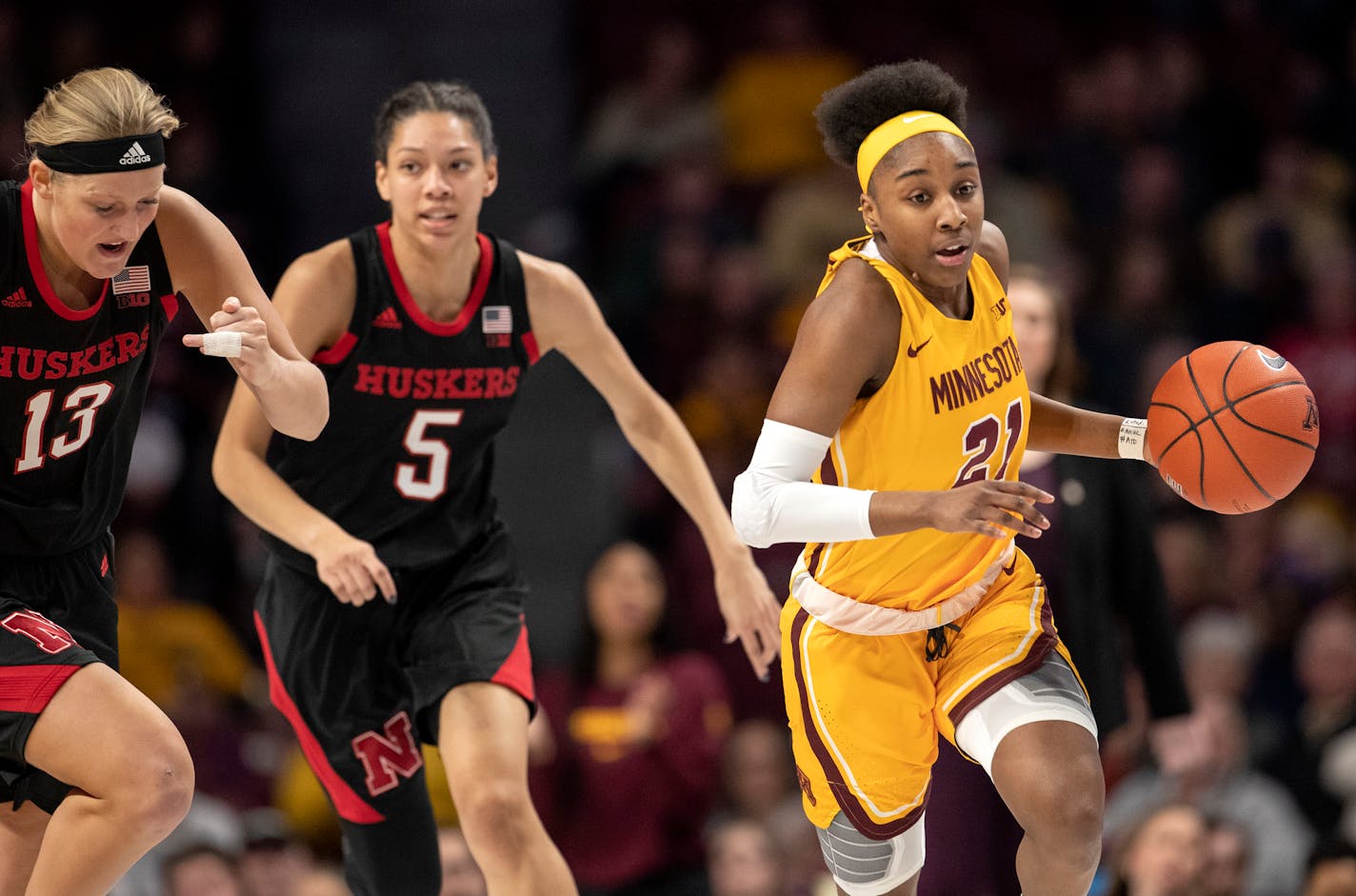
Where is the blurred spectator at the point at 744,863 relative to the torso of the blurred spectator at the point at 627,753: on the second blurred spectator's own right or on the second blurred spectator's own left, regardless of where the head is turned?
on the second blurred spectator's own left

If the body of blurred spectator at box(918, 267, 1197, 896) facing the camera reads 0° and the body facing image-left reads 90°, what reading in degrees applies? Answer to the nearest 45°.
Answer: approximately 45°

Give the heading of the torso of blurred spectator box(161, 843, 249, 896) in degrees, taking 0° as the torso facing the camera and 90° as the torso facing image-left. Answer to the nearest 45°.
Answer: approximately 0°

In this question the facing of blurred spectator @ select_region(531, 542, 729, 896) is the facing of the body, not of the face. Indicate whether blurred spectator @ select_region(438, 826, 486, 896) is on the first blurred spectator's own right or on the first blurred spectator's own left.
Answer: on the first blurred spectator's own right

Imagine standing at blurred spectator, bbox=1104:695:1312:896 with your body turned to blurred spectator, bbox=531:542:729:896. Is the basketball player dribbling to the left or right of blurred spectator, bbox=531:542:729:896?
left

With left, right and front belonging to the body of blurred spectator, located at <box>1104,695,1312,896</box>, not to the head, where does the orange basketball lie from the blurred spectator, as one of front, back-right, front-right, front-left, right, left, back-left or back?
front-left

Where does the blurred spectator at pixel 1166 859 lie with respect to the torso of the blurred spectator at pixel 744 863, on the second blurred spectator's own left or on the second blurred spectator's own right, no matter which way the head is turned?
on the second blurred spectator's own left
